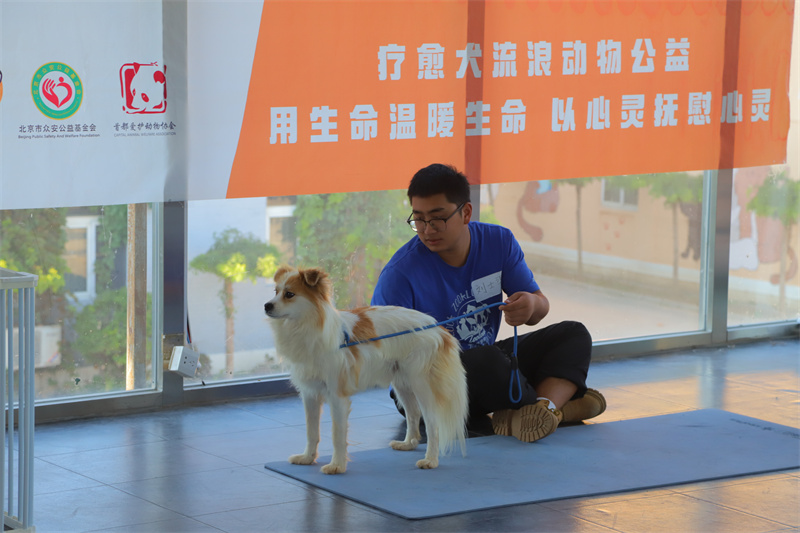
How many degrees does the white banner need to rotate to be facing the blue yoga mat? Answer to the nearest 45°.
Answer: approximately 45° to its left

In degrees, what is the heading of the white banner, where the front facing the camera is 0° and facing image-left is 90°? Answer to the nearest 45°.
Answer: approximately 0°

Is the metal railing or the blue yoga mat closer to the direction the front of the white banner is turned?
the metal railing

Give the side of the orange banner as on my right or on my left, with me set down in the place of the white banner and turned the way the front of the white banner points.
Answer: on my left

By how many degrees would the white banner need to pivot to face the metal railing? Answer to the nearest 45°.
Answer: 0° — it already faces it

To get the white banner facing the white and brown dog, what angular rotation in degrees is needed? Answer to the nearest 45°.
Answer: approximately 45° to its left
